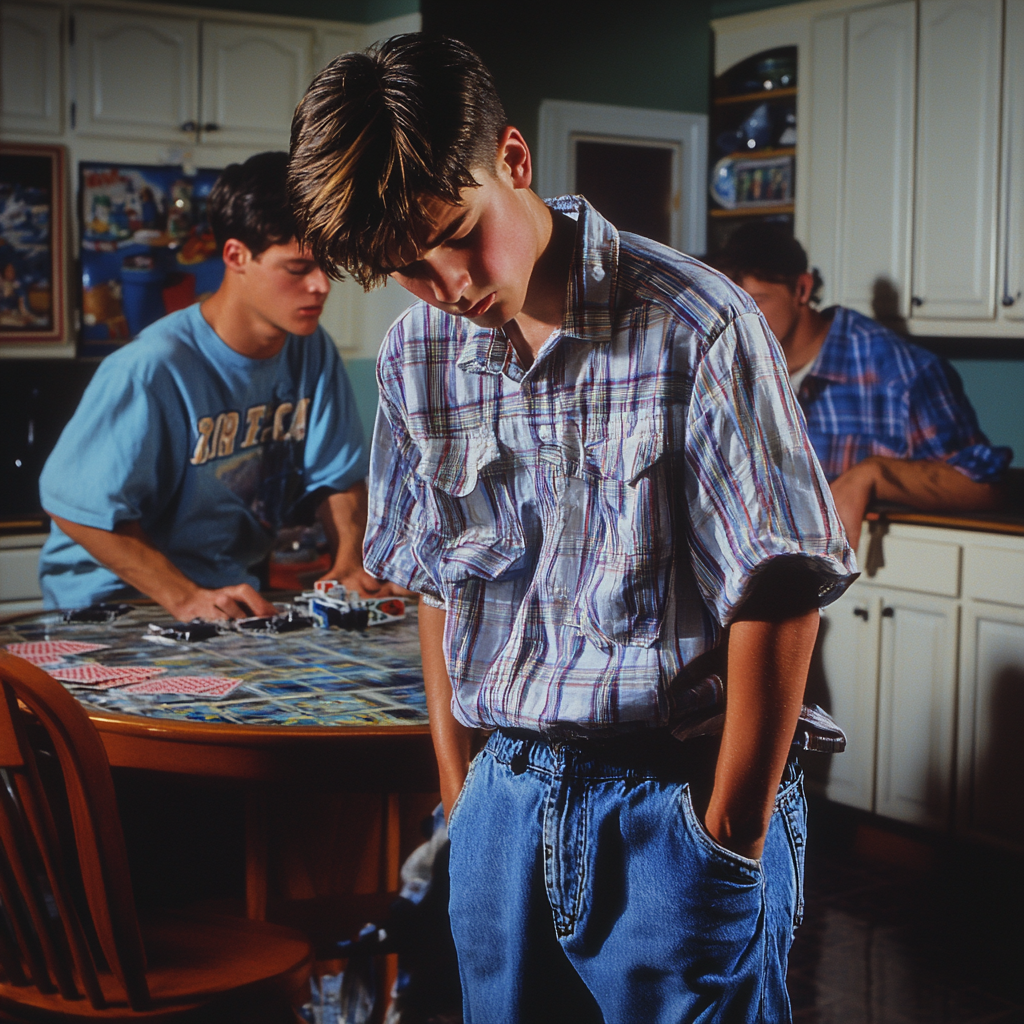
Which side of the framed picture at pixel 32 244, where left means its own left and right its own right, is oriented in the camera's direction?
front

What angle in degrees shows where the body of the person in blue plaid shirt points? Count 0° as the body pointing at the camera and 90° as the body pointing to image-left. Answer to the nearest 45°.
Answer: approximately 45°

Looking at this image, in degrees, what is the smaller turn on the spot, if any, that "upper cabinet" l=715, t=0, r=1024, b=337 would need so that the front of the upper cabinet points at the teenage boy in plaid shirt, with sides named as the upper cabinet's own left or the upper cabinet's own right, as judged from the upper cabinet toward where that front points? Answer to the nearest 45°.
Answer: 0° — it already faces them

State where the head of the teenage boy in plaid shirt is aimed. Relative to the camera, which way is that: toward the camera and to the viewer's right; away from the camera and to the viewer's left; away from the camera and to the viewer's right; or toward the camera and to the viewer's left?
toward the camera and to the viewer's left

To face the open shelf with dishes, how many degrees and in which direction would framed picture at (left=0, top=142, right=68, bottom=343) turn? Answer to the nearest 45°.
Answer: approximately 90° to its left

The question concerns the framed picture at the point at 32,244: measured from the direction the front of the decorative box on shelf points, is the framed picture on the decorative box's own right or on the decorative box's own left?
on the decorative box's own right

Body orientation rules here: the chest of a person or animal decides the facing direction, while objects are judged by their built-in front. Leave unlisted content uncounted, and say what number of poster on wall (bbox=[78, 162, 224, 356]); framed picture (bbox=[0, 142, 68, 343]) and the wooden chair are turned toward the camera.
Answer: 2

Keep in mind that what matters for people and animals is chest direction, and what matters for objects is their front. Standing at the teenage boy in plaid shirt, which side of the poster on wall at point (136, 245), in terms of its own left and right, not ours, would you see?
front

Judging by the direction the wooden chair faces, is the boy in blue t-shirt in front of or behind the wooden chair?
in front

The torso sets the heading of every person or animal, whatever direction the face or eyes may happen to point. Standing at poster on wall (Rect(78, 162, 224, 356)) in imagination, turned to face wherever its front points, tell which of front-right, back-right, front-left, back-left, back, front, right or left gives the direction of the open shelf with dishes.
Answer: left

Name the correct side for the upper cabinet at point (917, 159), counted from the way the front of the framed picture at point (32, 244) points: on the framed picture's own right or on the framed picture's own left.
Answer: on the framed picture's own left

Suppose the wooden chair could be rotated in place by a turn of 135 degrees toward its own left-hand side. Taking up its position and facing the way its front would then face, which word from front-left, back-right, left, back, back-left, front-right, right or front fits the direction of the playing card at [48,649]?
right

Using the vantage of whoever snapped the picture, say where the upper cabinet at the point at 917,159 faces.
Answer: facing the viewer

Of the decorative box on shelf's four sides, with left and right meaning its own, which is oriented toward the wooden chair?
front

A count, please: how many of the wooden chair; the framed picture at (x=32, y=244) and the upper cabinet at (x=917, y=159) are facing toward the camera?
2
